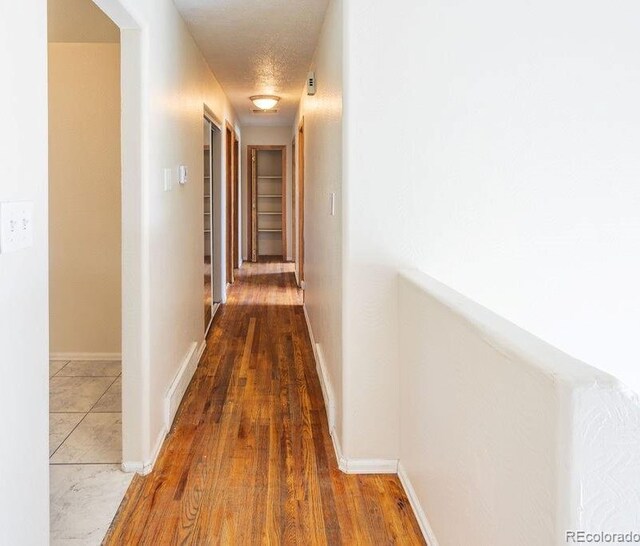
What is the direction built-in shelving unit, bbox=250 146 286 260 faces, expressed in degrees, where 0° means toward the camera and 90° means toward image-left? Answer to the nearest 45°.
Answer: approximately 0°

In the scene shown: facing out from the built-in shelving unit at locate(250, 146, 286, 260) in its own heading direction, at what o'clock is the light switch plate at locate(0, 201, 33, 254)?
The light switch plate is roughly at 12 o'clock from the built-in shelving unit.

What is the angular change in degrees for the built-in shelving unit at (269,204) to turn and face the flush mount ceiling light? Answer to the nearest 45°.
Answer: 0° — it already faces it

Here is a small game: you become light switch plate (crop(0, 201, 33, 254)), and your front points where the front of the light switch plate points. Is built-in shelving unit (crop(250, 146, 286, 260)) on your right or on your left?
on your left

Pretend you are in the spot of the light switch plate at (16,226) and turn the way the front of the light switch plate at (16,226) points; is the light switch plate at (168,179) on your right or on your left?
on your left

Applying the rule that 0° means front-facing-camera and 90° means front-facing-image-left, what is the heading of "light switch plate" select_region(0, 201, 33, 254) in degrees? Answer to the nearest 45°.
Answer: approximately 315°
